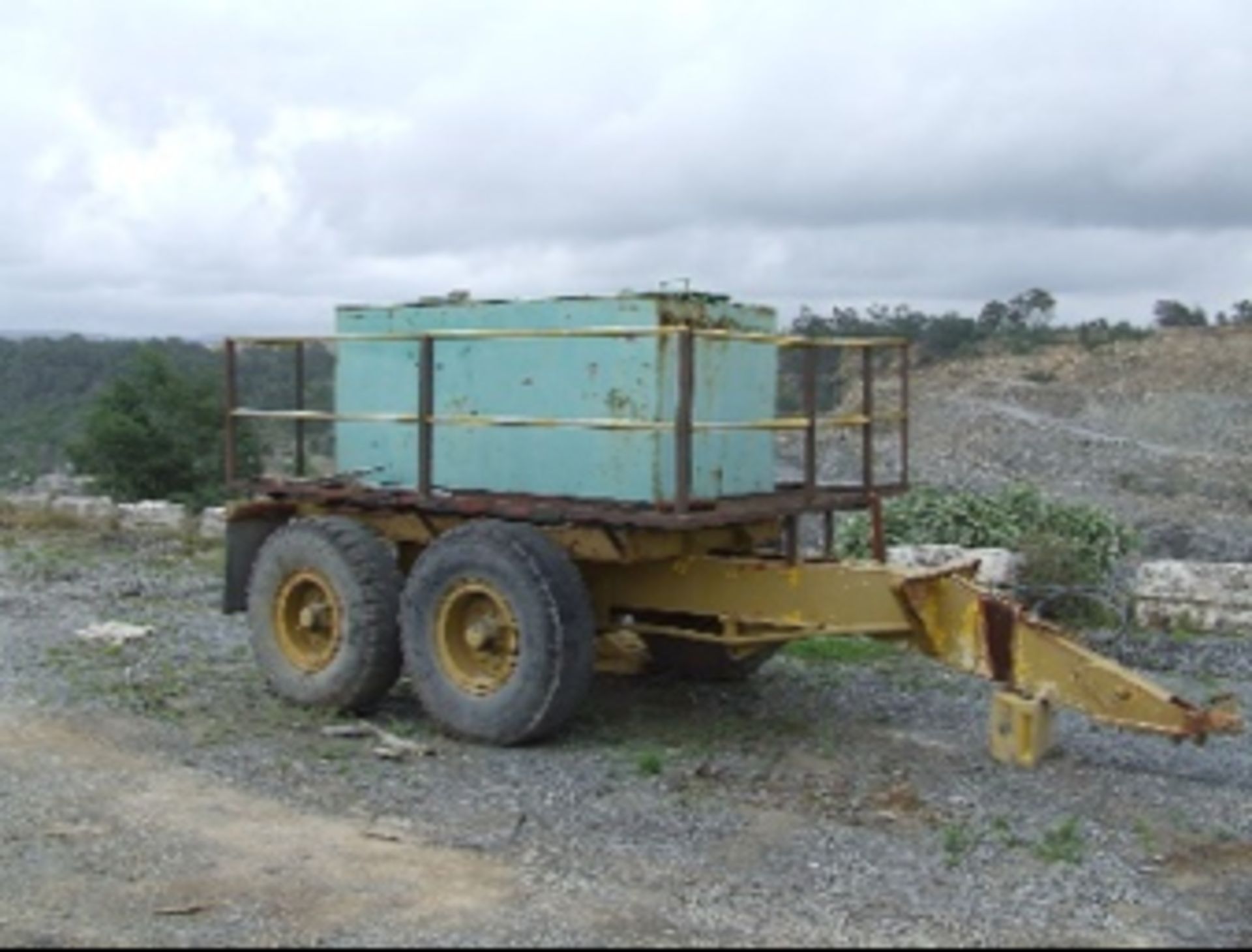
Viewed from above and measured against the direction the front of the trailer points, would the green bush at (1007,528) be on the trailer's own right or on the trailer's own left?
on the trailer's own left

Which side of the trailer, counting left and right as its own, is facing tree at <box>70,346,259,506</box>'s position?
back

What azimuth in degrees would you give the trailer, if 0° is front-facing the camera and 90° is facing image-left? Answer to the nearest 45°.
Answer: approximately 315°
